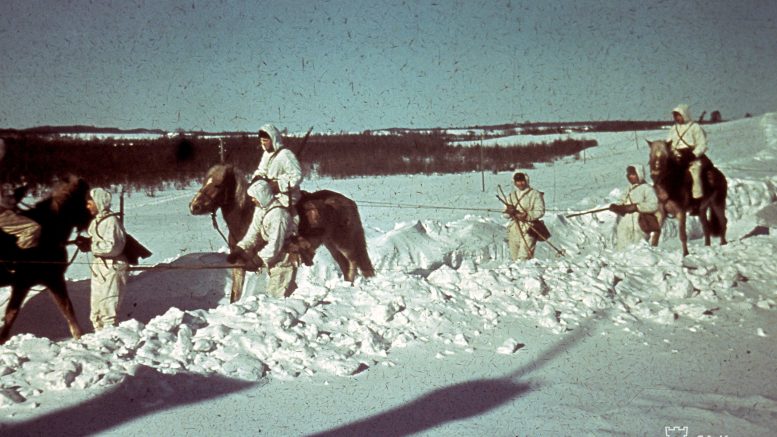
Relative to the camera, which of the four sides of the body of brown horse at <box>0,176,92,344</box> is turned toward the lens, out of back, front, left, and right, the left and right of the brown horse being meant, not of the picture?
right

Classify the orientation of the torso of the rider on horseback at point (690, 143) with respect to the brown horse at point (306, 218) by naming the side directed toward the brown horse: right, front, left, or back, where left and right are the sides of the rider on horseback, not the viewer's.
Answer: front

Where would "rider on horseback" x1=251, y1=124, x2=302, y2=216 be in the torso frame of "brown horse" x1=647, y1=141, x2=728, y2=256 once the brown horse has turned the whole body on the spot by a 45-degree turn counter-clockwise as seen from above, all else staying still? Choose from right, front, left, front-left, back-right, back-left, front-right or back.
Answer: front-right

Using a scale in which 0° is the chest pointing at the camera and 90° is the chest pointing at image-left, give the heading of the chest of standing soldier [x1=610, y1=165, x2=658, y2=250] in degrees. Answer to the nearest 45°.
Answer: approximately 45°

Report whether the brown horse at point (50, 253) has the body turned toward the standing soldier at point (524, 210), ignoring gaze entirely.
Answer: yes

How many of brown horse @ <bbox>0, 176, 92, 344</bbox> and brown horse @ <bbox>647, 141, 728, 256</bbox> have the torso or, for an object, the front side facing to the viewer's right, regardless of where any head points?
1

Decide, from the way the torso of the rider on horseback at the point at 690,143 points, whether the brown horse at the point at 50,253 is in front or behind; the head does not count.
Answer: in front

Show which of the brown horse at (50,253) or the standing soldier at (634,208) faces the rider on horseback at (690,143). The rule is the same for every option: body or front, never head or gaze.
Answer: the brown horse

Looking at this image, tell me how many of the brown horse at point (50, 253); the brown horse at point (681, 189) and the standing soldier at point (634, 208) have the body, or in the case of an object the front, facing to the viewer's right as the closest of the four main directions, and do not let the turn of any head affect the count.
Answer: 1

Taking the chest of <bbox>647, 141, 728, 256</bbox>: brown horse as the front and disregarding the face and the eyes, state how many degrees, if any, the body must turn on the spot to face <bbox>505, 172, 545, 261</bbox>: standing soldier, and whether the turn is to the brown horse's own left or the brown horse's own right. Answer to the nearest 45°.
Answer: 0° — it already faces them

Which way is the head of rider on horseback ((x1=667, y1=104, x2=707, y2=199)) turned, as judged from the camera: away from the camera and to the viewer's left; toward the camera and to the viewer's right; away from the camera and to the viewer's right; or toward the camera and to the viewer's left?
toward the camera and to the viewer's left

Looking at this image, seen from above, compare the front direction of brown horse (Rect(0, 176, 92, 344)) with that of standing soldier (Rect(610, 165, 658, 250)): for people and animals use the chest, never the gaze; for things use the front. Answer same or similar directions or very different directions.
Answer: very different directions

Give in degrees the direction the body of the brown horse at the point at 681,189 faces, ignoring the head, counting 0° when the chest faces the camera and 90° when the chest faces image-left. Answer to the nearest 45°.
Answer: approximately 45°

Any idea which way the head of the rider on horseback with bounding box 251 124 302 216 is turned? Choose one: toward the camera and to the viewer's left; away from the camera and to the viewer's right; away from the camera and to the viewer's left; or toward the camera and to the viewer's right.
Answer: toward the camera and to the viewer's left

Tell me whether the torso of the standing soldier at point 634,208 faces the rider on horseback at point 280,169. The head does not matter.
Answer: yes

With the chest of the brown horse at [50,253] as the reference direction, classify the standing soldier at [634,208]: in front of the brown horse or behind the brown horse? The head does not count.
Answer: in front

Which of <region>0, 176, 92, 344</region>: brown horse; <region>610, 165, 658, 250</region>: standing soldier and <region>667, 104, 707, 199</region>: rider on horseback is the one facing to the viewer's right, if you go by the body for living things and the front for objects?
the brown horse
